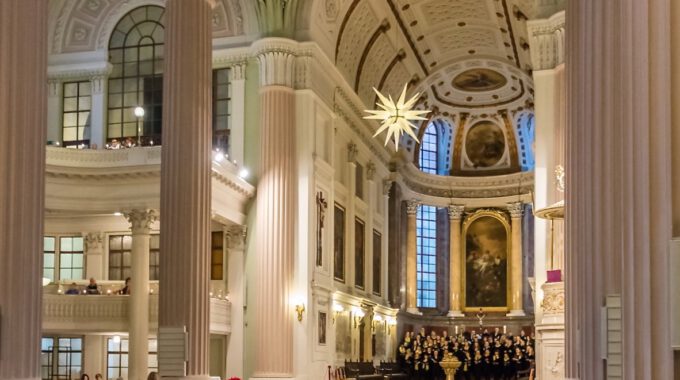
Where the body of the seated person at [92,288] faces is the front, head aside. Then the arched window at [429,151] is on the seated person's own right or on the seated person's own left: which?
on the seated person's own left

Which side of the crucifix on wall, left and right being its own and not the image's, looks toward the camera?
right

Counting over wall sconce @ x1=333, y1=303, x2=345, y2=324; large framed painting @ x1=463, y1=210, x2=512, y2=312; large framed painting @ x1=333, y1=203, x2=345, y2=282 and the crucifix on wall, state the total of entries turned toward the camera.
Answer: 1

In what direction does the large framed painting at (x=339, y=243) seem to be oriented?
to the viewer's right

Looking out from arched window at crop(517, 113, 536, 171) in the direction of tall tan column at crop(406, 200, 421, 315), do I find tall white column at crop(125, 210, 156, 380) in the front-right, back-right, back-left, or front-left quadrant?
front-left

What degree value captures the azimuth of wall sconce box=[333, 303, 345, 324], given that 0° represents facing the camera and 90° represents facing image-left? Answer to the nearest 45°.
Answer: approximately 270°

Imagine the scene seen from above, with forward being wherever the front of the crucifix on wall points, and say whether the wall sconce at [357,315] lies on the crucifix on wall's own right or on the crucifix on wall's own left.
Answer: on the crucifix on wall's own left

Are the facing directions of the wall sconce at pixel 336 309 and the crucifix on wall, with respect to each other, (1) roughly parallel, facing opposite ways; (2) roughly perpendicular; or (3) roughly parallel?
roughly parallel

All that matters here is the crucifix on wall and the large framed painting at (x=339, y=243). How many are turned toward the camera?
0

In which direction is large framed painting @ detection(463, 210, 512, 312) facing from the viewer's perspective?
toward the camera

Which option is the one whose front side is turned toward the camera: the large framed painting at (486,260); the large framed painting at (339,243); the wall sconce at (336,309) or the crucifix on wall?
the large framed painting at (486,260)

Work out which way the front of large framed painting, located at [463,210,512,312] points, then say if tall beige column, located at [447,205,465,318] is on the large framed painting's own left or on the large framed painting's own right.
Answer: on the large framed painting's own right
